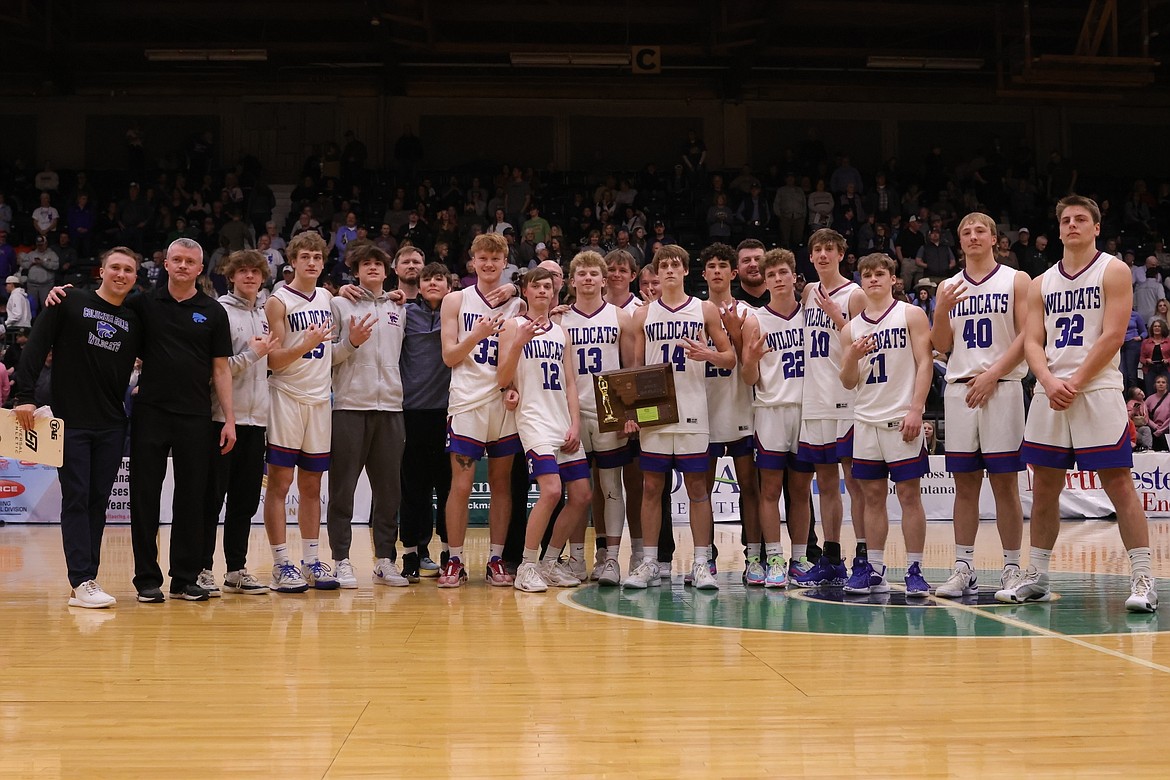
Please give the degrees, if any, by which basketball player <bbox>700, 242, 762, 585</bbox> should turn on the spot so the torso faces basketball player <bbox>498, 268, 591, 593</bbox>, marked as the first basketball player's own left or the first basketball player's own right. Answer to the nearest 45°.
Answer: approximately 90° to the first basketball player's own right

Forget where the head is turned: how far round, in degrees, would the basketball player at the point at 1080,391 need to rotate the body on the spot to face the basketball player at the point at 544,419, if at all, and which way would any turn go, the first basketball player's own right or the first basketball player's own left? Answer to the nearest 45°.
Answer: approximately 45° to the first basketball player's own right

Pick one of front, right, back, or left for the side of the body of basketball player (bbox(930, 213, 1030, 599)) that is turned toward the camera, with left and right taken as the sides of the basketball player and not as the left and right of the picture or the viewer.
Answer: front

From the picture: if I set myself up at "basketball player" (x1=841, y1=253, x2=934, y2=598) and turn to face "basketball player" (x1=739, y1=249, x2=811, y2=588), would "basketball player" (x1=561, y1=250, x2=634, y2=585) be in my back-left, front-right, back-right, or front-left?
front-left

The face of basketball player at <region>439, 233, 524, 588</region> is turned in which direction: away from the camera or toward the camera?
toward the camera

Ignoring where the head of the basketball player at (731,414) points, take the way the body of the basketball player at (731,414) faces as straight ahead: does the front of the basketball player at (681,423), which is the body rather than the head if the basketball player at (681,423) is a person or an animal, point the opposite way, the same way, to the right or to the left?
the same way

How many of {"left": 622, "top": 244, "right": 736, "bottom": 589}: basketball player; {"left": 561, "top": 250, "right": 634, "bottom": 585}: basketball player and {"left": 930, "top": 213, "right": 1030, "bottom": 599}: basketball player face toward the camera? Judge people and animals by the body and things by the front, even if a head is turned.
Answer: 3

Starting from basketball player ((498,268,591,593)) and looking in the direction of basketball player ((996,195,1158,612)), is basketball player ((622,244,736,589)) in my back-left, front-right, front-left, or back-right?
front-left

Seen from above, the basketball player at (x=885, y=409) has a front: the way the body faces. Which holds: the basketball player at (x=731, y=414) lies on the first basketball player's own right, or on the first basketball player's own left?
on the first basketball player's own right

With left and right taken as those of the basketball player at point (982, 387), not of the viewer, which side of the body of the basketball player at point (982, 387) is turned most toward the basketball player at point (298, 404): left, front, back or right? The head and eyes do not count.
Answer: right

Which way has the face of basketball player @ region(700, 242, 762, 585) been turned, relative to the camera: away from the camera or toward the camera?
toward the camera

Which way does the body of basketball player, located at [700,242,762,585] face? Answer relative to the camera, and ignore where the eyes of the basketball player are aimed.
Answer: toward the camera

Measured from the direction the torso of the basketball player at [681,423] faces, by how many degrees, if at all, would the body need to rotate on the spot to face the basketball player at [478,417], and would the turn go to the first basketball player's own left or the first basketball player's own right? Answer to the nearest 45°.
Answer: approximately 90° to the first basketball player's own right

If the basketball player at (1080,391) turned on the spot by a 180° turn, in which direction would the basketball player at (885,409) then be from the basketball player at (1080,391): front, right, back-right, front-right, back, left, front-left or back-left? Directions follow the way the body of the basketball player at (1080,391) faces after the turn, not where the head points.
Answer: back-left

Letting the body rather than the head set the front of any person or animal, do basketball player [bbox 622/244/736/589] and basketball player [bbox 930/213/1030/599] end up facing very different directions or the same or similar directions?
same or similar directions

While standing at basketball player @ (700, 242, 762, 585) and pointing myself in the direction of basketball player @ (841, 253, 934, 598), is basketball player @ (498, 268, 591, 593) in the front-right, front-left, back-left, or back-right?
back-right

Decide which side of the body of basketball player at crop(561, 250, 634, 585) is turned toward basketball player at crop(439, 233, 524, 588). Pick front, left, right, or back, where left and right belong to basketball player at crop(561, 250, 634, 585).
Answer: right

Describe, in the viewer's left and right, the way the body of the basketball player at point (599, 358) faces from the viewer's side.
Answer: facing the viewer
